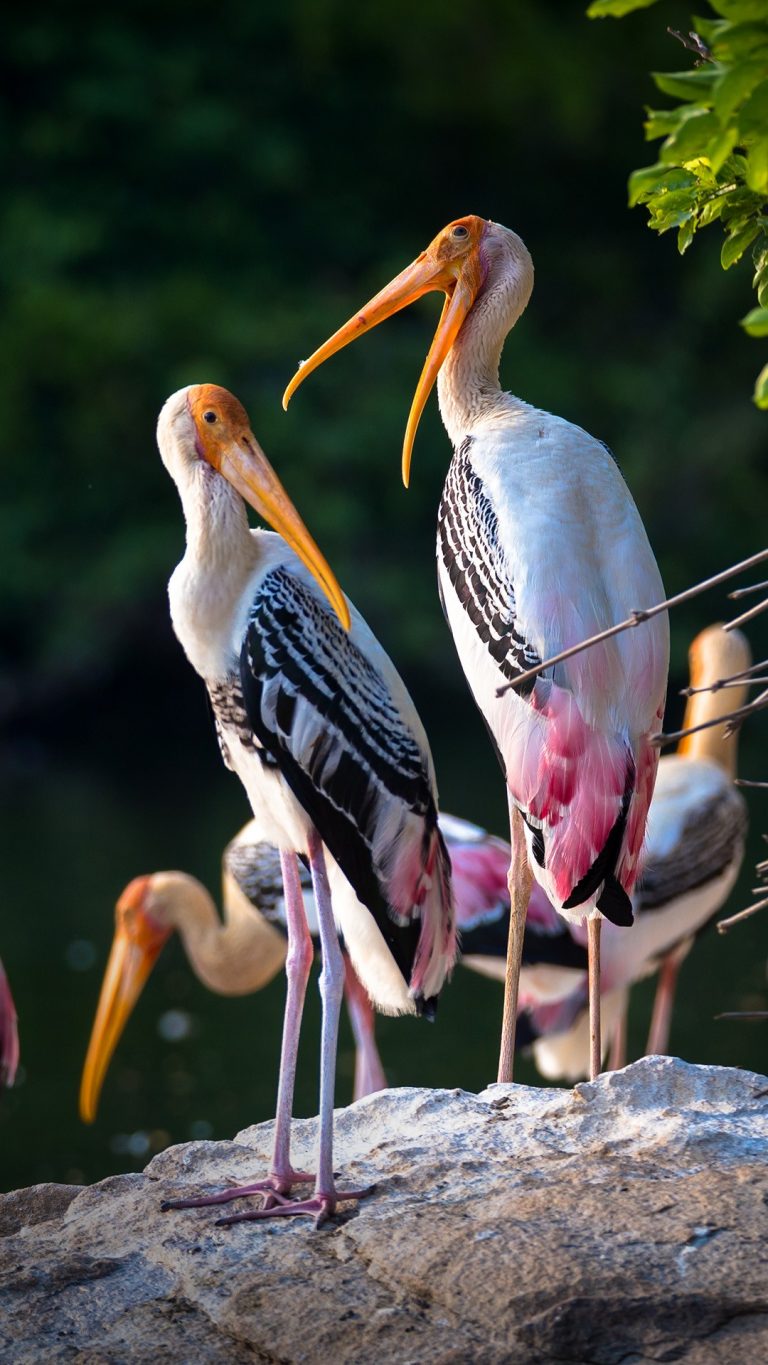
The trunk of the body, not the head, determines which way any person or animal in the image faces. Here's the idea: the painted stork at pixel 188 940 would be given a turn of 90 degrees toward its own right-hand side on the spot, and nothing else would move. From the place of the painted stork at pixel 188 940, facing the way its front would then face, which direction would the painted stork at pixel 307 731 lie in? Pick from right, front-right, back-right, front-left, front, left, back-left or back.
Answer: back

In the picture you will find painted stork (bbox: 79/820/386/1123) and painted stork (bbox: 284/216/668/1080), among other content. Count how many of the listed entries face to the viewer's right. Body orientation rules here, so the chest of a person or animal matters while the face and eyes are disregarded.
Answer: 0

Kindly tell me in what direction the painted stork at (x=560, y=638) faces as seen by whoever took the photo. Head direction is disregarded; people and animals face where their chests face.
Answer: facing away from the viewer and to the left of the viewer

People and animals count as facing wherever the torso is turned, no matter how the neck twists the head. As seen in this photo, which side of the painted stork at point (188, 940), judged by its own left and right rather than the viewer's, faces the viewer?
left

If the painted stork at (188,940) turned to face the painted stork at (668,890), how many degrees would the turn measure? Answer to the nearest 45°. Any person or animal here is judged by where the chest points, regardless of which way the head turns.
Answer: approximately 135° to its left
